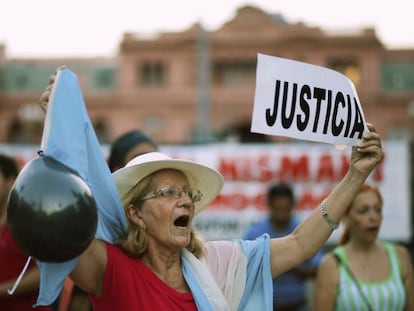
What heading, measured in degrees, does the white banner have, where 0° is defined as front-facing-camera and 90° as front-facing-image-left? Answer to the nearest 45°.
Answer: approximately 0°

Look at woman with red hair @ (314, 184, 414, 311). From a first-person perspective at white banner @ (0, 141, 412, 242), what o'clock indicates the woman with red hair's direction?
The woman with red hair is roughly at 12 o'clock from the white banner.
